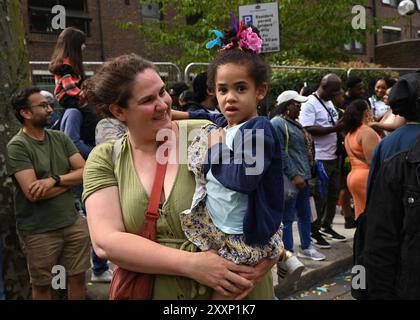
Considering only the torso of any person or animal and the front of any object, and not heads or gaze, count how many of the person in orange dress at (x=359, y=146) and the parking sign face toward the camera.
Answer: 1

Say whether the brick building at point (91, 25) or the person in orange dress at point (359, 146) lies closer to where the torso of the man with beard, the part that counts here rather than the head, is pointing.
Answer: the person in orange dress

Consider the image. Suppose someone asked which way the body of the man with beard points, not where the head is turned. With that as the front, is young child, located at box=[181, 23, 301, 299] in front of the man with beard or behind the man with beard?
in front

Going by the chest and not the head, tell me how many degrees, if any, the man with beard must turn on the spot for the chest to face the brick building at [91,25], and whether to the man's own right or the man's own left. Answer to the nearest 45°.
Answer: approximately 135° to the man's own left

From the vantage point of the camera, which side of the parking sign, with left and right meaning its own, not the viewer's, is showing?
front

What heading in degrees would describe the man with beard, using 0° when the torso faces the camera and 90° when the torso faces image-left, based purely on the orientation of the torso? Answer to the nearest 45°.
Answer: approximately 315°

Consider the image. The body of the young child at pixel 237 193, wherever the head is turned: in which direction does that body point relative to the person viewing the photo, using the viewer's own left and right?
facing the viewer and to the left of the viewer

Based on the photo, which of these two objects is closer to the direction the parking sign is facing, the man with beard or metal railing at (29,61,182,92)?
the man with beard

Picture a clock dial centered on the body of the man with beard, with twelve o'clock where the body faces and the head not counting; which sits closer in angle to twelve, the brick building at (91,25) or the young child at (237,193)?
the young child

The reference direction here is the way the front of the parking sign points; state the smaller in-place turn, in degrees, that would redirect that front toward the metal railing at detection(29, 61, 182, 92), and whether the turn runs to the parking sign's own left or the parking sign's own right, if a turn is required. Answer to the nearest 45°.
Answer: approximately 90° to the parking sign's own right

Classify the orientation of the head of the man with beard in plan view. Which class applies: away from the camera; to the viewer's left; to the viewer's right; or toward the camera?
to the viewer's right

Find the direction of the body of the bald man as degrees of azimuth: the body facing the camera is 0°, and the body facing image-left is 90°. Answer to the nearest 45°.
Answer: approximately 315°
